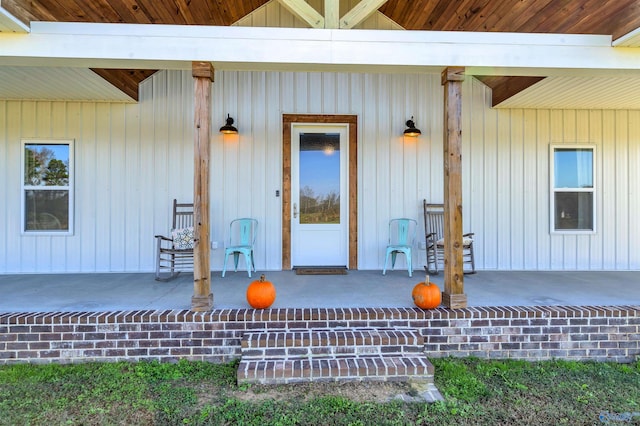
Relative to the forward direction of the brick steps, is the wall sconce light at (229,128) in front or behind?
behind

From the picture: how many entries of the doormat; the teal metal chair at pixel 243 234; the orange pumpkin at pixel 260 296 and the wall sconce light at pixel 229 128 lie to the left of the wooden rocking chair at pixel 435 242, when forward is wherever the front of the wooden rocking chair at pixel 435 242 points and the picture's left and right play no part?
0

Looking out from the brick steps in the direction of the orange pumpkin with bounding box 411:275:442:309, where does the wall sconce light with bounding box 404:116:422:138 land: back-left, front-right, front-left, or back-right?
front-left

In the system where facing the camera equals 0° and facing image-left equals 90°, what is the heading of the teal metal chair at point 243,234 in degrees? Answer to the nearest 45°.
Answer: approximately 45°

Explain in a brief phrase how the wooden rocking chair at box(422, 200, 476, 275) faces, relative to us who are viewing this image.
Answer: facing the viewer and to the right of the viewer

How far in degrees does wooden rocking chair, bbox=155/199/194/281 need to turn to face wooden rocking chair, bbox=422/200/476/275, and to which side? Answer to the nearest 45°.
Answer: approximately 135° to its left

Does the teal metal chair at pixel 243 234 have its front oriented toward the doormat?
no

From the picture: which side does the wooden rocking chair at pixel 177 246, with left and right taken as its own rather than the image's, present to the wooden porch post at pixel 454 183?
left

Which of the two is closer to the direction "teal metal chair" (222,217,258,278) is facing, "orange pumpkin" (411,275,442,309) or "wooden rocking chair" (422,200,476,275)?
the orange pumpkin

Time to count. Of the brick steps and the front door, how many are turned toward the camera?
2

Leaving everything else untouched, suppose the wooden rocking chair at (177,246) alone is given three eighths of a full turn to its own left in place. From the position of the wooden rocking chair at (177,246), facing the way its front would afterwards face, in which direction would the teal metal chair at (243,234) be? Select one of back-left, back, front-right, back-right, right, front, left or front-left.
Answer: front

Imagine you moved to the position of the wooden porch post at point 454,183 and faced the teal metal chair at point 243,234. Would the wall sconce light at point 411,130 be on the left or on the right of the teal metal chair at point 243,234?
right

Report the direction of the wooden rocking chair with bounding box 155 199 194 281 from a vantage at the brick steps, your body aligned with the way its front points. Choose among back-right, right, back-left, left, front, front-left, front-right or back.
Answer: back-right

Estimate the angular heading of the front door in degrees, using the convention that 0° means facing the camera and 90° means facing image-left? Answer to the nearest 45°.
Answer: approximately 0°

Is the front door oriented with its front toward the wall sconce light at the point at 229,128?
no

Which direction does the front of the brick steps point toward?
toward the camera

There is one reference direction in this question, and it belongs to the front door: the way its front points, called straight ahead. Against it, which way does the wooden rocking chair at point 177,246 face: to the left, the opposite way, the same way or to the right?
the same way

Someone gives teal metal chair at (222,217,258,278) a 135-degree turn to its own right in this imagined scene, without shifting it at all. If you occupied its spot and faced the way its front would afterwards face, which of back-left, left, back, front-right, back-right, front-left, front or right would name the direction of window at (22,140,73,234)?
left

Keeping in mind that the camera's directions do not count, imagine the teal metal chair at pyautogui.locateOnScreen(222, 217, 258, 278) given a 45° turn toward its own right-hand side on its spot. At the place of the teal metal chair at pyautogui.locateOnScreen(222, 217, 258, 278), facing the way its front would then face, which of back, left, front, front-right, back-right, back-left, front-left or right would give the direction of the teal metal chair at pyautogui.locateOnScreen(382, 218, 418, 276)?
back

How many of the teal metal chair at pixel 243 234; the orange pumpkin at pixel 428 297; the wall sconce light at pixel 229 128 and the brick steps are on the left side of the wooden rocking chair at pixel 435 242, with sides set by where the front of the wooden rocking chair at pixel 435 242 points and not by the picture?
0
